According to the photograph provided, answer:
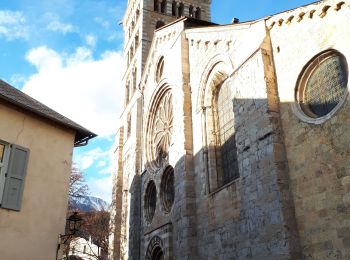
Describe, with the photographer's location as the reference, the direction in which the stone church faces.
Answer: facing the viewer and to the left of the viewer

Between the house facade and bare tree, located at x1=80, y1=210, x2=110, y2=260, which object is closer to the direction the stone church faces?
the house facade

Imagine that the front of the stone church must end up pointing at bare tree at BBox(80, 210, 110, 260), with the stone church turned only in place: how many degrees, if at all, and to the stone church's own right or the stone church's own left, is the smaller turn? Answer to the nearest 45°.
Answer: approximately 90° to the stone church's own right
